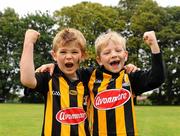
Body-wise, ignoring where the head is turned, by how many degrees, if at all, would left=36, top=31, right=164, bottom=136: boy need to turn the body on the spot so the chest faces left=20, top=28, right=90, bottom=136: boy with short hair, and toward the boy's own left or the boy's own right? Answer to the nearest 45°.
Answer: approximately 90° to the boy's own right

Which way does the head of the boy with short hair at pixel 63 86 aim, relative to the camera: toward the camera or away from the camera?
toward the camera
